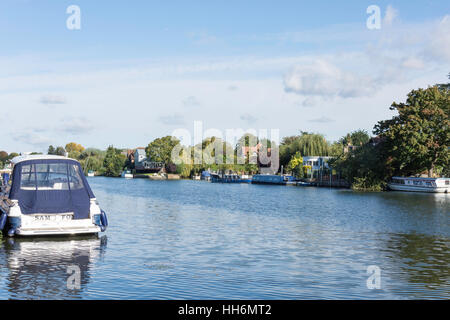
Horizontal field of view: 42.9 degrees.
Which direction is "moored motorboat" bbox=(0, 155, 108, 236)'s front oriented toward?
away from the camera
